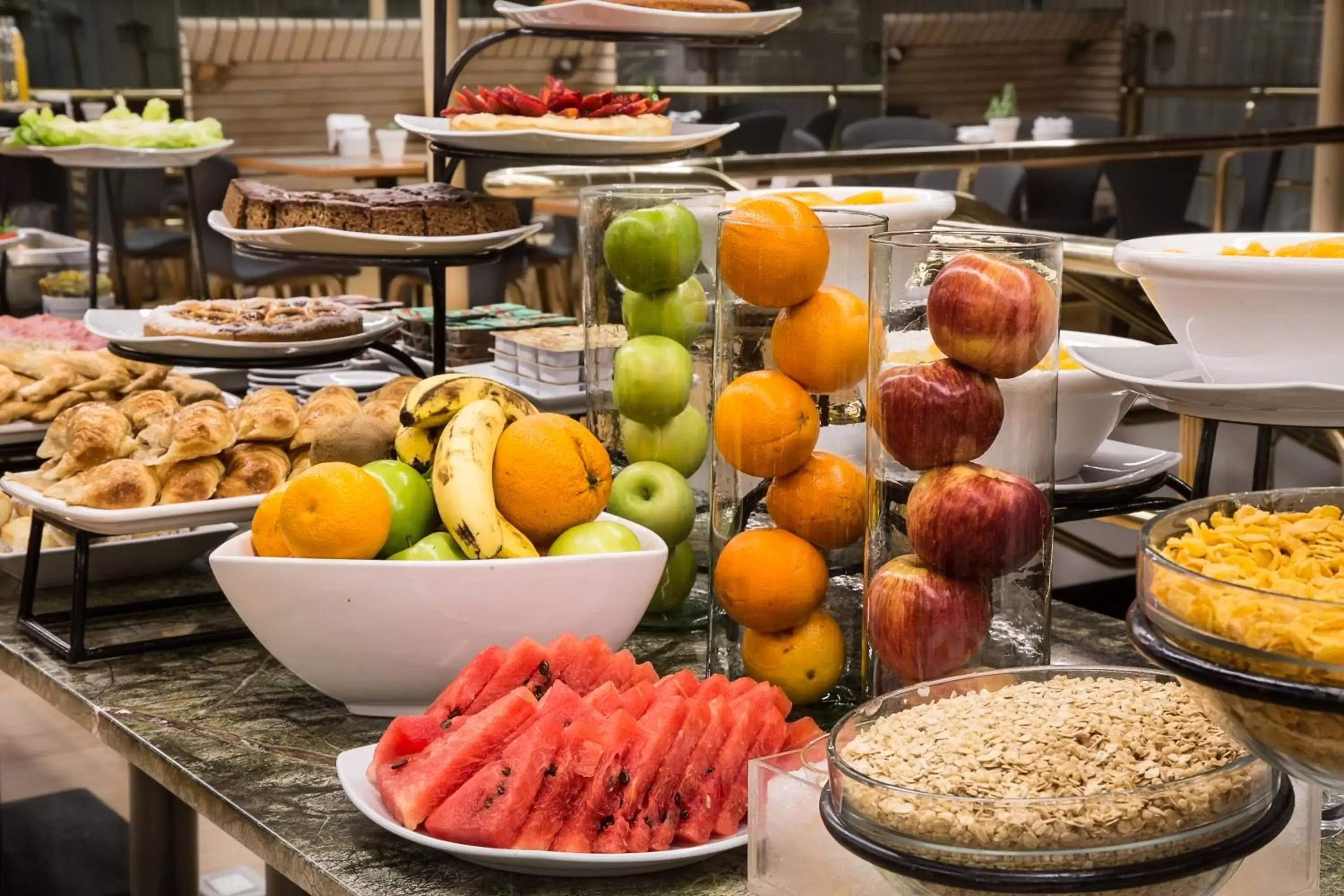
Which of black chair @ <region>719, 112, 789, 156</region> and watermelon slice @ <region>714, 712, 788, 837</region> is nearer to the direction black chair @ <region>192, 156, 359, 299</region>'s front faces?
the black chair

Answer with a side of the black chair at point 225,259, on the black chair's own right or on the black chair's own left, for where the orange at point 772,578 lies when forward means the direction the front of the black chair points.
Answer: on the black chair's own right

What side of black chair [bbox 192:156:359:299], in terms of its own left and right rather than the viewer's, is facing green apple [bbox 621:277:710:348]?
right

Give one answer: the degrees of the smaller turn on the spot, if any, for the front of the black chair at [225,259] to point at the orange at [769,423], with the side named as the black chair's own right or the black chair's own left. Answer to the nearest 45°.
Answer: approximately 90° to the black chair's own right

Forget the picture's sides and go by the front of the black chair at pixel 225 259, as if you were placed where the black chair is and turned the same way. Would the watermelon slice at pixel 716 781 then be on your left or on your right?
on your right

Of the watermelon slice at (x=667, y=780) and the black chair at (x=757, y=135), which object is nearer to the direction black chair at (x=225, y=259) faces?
the black chair
